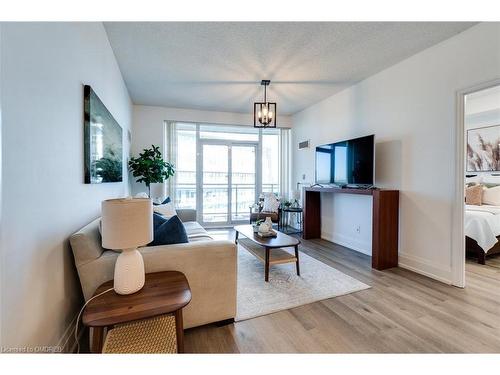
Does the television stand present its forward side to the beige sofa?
yes

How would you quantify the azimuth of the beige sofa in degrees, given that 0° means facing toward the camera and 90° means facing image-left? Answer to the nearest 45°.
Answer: approximately 270°

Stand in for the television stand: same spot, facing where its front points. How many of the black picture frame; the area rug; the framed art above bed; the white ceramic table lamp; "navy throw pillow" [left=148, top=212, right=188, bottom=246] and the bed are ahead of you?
4

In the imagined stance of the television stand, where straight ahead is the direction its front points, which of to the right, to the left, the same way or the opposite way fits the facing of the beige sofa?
the opposite way

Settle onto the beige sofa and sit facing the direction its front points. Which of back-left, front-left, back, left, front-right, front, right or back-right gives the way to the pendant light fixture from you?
front-left

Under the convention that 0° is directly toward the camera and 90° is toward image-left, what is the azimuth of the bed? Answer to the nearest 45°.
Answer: approximately 45°

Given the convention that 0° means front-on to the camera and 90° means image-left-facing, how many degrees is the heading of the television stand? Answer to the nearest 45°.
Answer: approximately 45°

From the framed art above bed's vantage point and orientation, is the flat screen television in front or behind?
in front

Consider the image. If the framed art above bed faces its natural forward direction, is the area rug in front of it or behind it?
in front

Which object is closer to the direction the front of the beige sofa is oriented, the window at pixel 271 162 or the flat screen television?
the flat screen television
